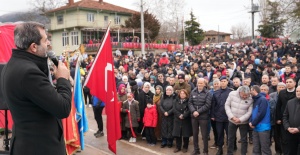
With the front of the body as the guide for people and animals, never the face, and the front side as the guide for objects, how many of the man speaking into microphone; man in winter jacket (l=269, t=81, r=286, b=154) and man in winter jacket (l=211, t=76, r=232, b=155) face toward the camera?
2

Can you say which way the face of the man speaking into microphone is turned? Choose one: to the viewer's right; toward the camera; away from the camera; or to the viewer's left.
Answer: to the viewer's right

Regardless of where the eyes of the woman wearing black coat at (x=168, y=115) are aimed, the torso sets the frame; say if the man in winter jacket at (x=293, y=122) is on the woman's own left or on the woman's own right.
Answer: on the woman's own left

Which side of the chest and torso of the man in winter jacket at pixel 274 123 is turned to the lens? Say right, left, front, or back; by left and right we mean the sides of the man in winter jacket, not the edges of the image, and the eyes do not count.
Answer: front

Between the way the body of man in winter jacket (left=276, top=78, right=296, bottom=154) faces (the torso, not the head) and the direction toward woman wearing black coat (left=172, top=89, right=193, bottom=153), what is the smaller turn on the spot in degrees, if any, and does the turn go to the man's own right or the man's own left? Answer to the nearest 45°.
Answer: approximately 90° to the man's own right

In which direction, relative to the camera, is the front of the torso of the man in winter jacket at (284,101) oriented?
toward the camera

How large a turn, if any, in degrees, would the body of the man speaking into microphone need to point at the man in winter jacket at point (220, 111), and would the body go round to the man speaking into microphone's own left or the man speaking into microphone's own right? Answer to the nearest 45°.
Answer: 0° — they already face them

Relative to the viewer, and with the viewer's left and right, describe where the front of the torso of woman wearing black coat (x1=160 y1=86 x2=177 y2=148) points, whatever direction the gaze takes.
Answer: facing the viewer

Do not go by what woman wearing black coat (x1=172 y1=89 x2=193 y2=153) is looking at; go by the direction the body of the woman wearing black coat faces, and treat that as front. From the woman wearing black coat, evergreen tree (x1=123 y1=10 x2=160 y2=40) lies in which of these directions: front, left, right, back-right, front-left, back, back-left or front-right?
back

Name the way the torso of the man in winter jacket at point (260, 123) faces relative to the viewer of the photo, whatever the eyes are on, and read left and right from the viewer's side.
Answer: facing to the left of the viewer

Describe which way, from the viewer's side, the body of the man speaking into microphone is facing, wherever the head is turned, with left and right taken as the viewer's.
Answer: facing away from the viewer and to the right of the viewer

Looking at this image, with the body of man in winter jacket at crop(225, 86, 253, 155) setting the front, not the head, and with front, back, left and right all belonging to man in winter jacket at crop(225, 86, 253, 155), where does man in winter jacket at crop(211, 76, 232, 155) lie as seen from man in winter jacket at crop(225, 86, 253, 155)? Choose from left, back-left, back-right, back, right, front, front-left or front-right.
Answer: back-right

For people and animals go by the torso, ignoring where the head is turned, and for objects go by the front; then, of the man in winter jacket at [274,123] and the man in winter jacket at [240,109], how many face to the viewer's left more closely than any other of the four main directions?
0
